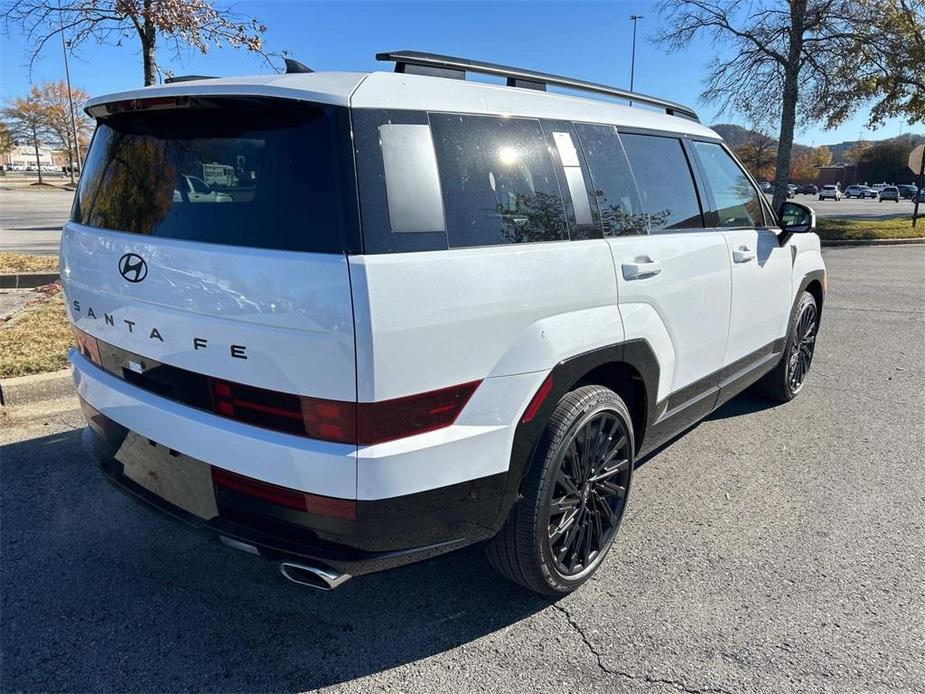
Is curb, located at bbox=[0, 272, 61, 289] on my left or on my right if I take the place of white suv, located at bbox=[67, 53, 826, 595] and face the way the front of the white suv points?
on my left

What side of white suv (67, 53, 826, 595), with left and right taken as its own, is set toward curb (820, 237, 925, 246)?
front

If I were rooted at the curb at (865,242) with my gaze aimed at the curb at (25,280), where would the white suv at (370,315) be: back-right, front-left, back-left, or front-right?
front-left

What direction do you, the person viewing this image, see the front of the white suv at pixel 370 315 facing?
facing away from the viewer and to the right of the viewer

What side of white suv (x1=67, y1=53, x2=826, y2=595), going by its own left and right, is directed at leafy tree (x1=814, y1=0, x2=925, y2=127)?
front

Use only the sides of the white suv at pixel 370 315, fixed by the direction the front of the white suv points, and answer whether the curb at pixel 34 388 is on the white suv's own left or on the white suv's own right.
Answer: on the white suv's own left
